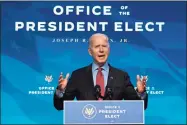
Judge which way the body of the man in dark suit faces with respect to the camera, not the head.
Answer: toward the camera
